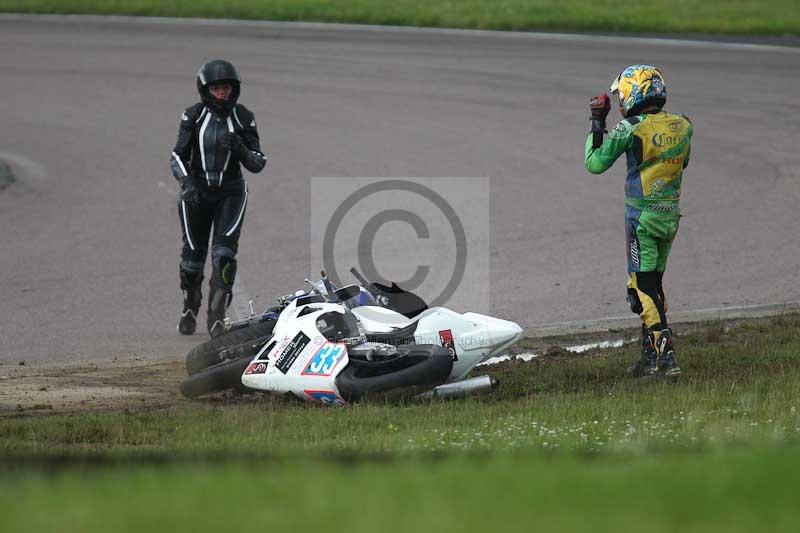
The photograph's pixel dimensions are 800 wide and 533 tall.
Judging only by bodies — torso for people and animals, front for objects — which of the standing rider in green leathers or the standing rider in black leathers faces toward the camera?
the standing rider in black leathers

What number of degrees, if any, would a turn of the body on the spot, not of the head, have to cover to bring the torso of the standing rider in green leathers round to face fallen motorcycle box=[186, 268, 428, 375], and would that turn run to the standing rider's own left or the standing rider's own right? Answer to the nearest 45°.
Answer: approximately 45° to the standing rider's own left

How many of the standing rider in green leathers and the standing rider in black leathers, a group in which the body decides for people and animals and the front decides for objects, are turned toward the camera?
1

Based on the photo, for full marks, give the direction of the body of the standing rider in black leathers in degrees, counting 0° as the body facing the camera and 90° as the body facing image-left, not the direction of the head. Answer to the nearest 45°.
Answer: approximately 0°

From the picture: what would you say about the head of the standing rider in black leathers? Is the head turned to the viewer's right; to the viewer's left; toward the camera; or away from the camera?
toward the camera

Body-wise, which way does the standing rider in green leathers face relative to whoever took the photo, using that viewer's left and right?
facing away from the viewer and to the left of the viewer

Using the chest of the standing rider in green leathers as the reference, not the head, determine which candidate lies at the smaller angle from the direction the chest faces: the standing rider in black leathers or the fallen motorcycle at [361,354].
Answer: the standing rider in black leathers

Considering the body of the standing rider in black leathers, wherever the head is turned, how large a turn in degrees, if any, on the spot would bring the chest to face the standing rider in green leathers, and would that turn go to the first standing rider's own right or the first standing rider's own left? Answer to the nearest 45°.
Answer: approximately 45° to the first standing rider's own left

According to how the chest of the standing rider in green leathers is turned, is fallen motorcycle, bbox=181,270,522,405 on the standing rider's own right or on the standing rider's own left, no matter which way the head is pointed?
on the standing rider's own left

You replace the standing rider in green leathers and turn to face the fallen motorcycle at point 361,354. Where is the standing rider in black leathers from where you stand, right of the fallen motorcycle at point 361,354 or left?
right

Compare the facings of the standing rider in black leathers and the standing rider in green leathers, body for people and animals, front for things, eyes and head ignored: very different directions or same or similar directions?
very different directions

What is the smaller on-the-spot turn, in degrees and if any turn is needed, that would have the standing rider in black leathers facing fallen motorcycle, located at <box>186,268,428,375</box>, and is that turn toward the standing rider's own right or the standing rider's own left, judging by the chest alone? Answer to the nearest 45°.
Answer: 0° — they already face it

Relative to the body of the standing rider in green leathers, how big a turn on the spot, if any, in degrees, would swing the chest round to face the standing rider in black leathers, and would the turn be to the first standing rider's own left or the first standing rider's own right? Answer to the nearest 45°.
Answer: approximately 45° to the first standing rider's own left

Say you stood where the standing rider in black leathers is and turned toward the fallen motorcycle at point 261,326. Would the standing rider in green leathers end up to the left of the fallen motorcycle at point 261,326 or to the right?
left

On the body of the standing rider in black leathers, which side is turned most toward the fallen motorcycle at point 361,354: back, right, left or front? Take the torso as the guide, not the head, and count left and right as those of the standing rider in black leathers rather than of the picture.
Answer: front
